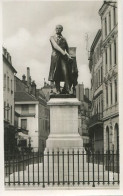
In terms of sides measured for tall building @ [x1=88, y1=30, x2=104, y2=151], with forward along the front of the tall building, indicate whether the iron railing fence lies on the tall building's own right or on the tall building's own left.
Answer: on the tall building's own left

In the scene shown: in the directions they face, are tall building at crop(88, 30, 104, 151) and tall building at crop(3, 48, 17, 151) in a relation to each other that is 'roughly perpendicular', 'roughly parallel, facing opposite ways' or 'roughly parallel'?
roughly parallel, facing opposite ways

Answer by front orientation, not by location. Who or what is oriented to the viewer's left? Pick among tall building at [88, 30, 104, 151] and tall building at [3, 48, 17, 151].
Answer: tall building at [88, 30, 104, 151]

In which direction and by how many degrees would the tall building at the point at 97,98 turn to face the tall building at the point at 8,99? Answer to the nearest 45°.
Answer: approximately 45° to its left

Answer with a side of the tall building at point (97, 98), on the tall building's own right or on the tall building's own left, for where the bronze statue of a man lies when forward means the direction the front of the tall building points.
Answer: on the tall building's own left

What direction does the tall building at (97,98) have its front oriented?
to the viewer's left

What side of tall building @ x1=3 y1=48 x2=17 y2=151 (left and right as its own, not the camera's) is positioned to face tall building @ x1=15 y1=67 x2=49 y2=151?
left

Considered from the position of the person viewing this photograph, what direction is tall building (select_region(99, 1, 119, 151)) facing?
facing the viewer and to the left of the viewer

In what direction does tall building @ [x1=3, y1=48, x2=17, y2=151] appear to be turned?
to the viewer's right

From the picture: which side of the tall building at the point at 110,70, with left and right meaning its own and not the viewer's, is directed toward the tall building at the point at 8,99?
front

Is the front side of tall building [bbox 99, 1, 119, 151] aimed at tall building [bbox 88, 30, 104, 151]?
no

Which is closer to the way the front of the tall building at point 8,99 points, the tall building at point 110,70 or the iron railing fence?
the tall building
